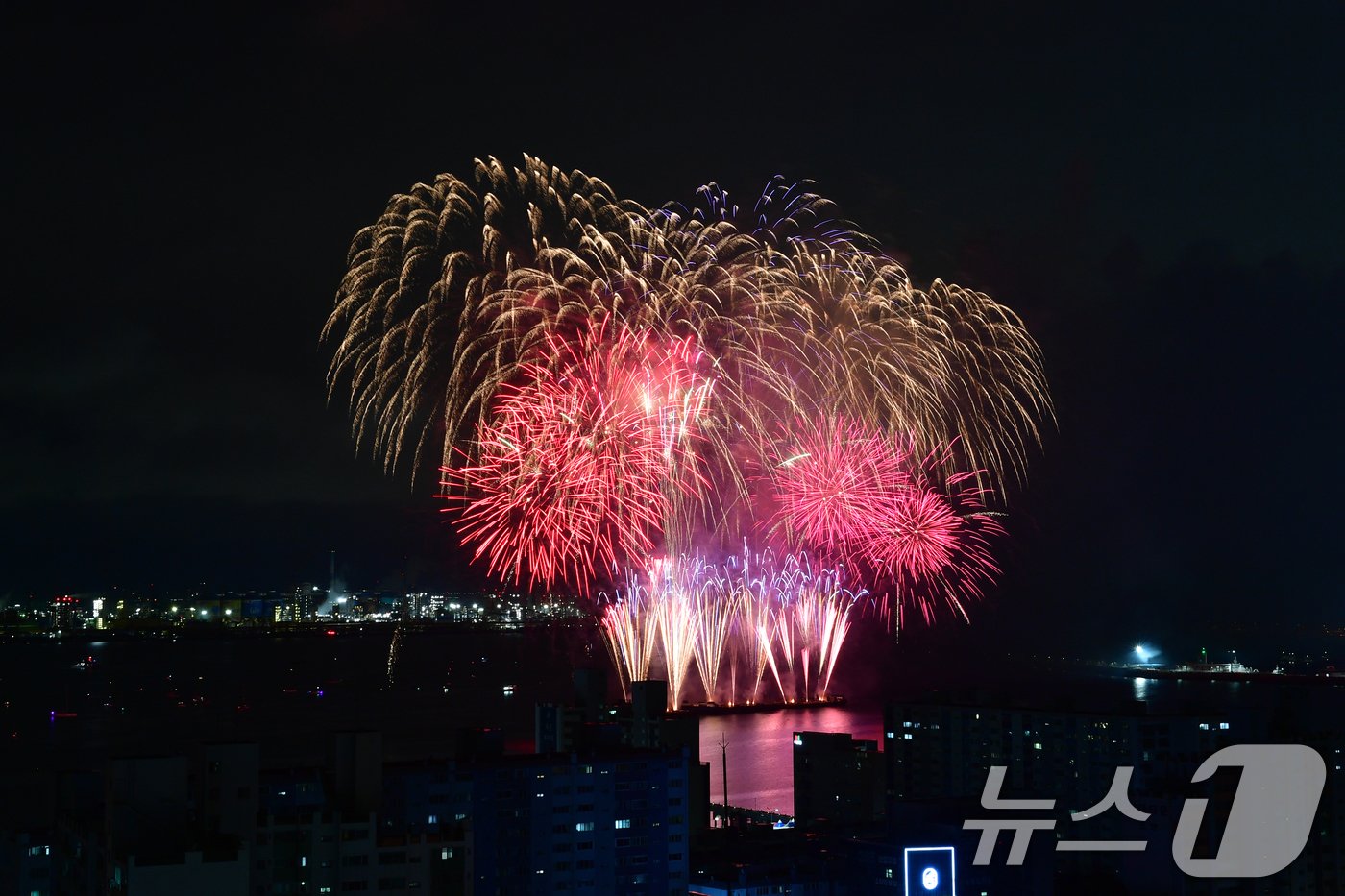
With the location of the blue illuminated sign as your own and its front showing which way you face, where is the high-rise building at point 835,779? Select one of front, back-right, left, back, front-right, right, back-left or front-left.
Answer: back

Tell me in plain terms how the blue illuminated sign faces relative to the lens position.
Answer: facing the viewer
